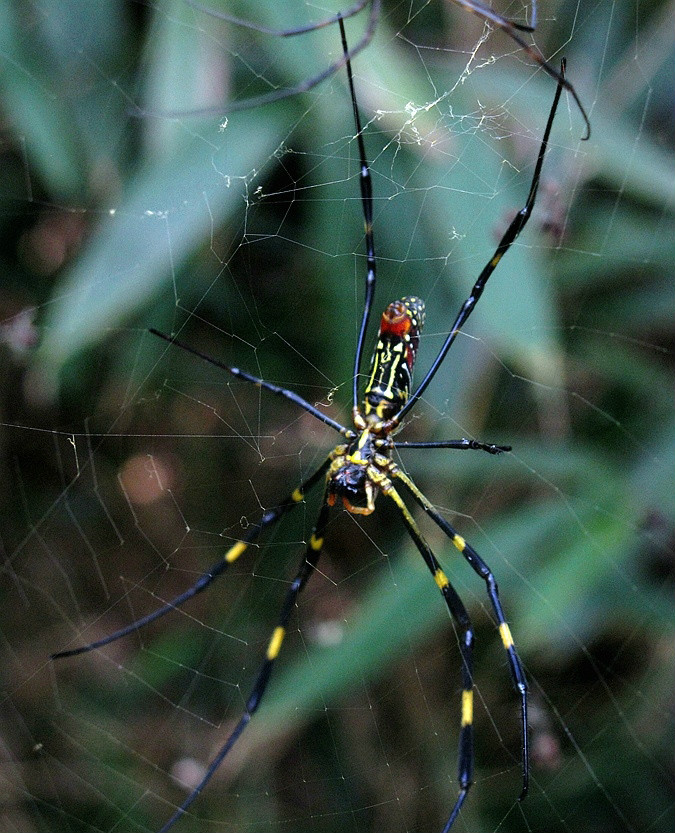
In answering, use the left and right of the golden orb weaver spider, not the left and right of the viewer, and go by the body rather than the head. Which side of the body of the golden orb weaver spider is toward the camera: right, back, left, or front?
front
